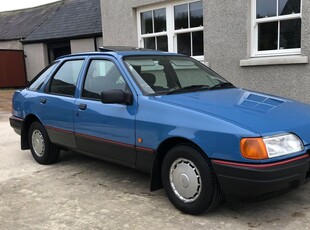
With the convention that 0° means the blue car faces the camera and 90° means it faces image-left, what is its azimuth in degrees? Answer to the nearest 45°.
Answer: approximately 315°
